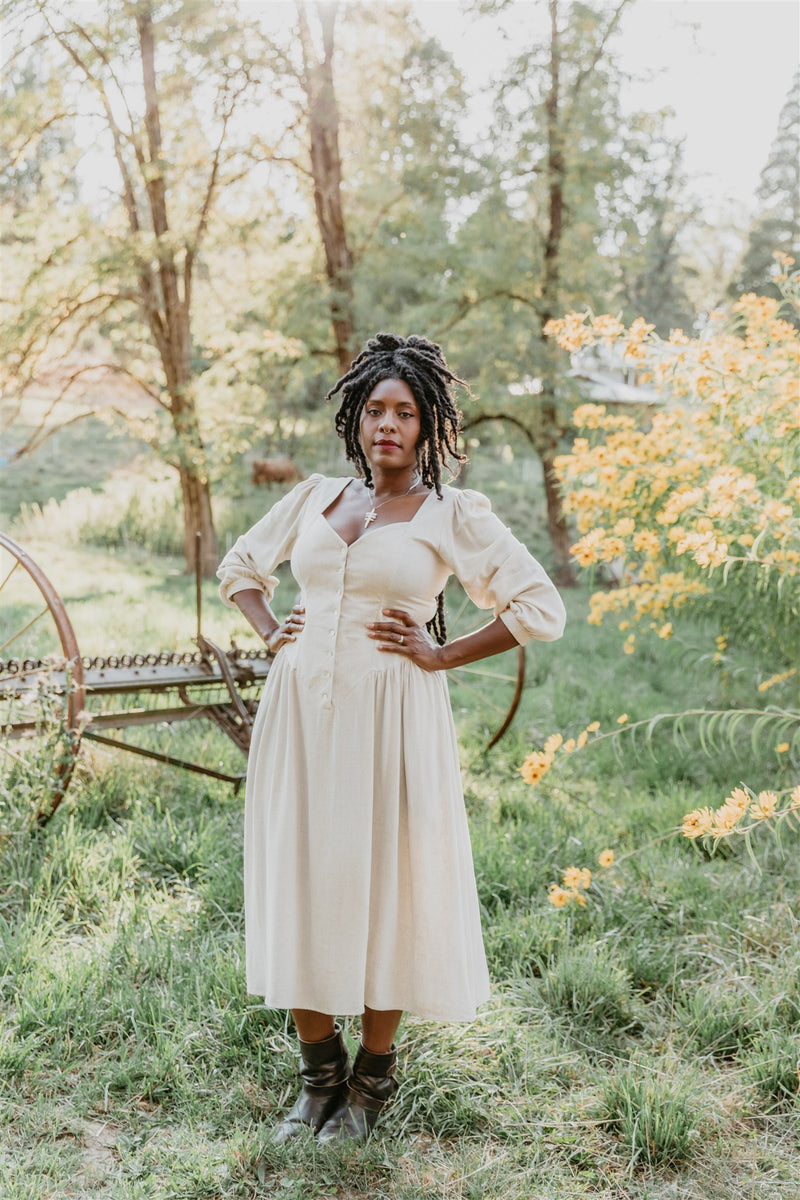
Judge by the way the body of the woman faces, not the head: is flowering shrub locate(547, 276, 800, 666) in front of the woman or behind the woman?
behind

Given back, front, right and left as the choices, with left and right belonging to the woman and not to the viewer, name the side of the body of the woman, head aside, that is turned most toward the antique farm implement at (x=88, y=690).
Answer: right

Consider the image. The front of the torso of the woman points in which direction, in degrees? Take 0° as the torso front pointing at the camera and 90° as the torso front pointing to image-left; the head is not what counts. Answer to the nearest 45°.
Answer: approximately 45°

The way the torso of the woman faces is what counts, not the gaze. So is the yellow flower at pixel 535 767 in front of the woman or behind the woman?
behind

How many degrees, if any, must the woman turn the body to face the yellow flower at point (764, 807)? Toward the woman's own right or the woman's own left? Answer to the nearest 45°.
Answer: approximately 135° to the woman's own left

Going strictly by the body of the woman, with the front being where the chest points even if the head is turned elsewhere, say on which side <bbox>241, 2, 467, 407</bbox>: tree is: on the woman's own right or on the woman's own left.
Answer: on the woman's own right

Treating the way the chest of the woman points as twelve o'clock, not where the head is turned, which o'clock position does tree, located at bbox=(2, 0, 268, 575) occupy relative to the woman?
The tree is roughly at 4 o'clock from the woman.

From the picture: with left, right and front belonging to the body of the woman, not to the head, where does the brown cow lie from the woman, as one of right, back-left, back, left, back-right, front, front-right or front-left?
back-right
